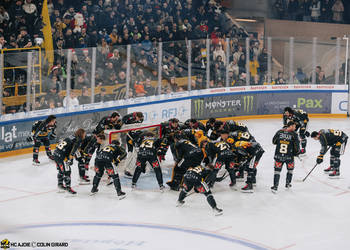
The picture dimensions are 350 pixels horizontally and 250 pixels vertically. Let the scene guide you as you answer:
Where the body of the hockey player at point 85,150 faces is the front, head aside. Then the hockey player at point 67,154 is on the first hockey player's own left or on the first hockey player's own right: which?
on the first hockey player's own right

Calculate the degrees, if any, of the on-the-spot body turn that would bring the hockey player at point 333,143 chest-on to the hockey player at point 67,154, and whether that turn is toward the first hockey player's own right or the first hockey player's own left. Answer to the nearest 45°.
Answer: approximately 45° to the first hockey player's own left

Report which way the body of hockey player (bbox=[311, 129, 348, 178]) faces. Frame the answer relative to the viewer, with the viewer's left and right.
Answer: facing to the left of the viewer

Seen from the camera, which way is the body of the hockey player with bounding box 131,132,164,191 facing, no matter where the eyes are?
away from the camera

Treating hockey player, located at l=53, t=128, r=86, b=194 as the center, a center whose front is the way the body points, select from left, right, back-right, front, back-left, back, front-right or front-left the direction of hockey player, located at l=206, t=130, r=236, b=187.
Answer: front-right

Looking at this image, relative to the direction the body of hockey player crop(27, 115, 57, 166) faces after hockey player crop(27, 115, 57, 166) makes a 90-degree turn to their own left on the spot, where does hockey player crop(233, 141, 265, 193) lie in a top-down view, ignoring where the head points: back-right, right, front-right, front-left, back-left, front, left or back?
right

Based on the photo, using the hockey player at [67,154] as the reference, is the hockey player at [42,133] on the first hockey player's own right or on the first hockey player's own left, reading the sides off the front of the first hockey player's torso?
on the first hockey player's own left

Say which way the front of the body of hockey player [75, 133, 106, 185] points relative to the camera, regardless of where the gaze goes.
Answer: to the viewer's right

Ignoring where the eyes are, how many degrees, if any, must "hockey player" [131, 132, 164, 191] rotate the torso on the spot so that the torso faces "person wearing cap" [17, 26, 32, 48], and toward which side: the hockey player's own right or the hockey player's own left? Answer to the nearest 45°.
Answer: approximately 45° to the hockey player's own left

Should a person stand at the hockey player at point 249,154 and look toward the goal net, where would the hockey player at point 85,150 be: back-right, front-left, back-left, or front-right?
front-left

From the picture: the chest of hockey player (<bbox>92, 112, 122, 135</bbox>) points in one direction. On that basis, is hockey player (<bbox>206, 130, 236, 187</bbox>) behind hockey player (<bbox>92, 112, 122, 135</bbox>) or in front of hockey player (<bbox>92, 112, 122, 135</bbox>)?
in front

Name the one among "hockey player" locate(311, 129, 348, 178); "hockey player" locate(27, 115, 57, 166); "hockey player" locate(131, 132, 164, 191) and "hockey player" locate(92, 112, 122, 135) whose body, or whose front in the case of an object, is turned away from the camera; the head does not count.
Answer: "hockey player" locate(131, 132, 164, 191)

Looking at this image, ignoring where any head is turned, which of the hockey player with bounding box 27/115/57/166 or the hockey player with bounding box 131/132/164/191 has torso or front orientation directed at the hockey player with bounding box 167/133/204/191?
the hockey player with bounding box 27/115/57/166

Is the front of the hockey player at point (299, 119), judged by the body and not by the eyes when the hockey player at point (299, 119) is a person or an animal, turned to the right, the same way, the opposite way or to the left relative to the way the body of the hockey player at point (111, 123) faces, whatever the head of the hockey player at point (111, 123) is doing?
to the right

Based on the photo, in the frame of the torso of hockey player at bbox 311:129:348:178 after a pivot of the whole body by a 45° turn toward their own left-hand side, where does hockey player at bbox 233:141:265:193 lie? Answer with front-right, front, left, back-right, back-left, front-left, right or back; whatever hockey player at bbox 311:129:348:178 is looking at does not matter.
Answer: front

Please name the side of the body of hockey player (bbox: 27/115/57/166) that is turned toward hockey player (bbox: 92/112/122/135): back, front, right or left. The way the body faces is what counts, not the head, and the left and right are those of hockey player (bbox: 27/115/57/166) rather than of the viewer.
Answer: front

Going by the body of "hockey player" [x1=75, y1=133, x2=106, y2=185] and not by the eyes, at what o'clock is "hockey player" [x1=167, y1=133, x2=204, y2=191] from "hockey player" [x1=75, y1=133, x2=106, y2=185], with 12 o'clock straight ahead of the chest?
"hockey player" [x1=167, y1=133, x2=204, y2=191] is roughly at 1 o'clock from "hockey player" [x1=75, y1=133, x2=106, y2=185].

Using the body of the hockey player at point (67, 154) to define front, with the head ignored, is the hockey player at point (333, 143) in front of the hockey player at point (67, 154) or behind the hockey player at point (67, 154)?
in front

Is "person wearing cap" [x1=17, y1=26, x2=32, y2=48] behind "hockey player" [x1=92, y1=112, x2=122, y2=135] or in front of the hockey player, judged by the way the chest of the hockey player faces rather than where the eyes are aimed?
behind

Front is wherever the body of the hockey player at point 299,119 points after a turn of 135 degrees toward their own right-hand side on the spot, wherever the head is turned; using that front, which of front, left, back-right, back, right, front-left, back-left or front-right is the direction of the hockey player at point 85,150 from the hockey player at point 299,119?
back-left
